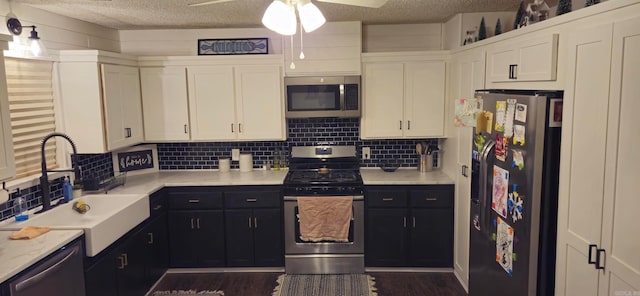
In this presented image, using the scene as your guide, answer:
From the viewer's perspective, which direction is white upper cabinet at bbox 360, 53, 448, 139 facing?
toward the camera

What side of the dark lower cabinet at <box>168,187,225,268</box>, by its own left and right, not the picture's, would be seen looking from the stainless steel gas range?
left

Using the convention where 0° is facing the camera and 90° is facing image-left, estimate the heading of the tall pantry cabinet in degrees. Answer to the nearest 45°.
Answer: approximately 45°

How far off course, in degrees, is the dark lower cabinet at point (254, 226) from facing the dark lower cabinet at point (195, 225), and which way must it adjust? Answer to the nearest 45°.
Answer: approximately 90° to its right

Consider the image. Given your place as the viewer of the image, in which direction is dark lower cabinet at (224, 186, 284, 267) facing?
facing the viewer

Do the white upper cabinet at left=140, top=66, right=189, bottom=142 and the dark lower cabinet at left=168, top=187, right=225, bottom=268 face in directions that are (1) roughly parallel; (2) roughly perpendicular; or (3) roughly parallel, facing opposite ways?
roughly parallel

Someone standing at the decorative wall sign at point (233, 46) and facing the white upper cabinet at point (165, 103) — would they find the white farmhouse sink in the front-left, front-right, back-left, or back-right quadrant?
front-left

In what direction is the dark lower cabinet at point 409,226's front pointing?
toward the camera

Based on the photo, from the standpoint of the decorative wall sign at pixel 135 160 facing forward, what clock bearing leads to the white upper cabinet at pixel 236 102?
The white upper cabinet is roughly at 10 o'clock from the decorative wall sign.

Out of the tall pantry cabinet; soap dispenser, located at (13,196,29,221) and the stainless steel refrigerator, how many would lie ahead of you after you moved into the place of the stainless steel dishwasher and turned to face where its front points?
2

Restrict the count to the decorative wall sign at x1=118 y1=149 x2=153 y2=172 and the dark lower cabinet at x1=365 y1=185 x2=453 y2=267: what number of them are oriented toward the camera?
2

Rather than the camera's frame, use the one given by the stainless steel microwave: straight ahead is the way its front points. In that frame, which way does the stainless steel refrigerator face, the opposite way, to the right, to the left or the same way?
to the right
